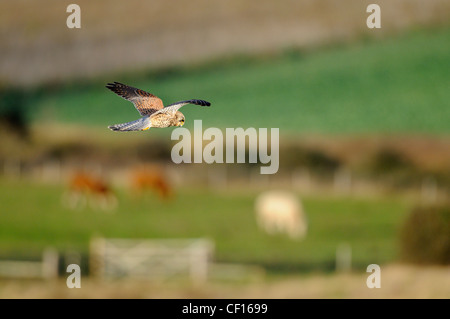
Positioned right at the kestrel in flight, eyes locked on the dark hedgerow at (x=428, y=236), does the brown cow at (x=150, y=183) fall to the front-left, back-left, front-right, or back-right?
front-left
